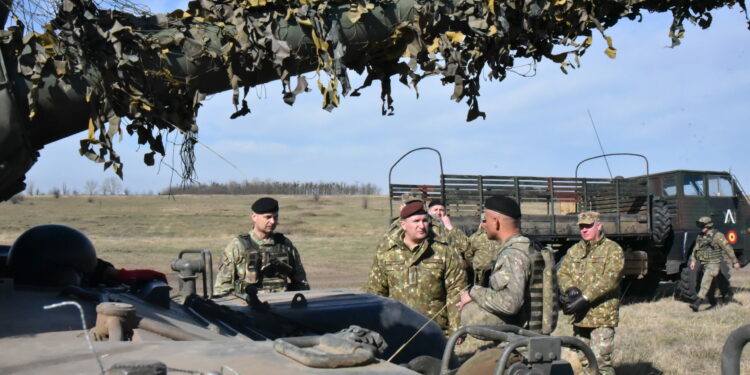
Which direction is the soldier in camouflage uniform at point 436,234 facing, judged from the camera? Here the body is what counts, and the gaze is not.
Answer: toward the camera

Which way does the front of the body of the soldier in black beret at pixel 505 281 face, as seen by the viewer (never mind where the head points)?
to the viewer's left

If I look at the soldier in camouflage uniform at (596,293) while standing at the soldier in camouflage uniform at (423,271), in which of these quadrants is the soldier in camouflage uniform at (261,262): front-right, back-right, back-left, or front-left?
back-left

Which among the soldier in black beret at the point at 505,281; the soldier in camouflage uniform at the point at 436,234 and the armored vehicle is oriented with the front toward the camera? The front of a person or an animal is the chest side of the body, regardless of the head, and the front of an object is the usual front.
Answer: the soldier in camouflage uniform

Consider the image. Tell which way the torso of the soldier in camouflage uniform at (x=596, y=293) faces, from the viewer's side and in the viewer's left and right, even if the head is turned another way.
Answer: facing the viewer and to the left of the viewer

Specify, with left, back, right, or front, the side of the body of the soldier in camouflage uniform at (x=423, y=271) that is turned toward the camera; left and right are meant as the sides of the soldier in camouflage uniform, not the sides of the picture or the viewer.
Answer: front

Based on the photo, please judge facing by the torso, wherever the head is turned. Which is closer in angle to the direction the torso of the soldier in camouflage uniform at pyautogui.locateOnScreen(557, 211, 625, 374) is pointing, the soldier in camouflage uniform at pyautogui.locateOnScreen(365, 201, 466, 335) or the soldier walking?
the soldier in camouflage uniform

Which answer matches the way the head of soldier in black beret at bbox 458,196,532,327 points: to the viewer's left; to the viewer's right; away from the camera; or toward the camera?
to the viewer's left

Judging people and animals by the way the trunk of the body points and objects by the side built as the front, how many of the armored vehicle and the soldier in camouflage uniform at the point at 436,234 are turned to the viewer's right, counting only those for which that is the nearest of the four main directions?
1

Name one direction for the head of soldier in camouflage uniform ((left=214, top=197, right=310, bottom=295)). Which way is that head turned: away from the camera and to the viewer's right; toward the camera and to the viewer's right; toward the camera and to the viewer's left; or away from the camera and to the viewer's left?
toward the camera and to the viewer's right

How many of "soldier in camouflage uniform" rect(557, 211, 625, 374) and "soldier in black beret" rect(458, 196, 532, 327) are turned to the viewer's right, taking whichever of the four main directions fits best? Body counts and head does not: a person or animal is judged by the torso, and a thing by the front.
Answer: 0
